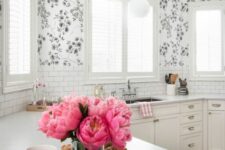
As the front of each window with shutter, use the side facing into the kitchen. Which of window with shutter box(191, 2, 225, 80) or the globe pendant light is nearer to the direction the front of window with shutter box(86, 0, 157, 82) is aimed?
the globe pendant light

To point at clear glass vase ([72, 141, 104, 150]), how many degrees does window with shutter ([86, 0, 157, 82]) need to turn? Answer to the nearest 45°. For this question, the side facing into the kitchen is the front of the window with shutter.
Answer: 0° — it already faces it

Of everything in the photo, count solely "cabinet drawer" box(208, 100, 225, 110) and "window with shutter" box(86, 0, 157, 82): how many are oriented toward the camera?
2

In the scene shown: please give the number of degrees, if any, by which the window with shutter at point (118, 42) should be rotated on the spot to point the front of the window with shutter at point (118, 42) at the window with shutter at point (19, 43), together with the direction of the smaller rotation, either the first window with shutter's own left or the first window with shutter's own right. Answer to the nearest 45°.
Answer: approximately 45° to the first window with shutter's own right

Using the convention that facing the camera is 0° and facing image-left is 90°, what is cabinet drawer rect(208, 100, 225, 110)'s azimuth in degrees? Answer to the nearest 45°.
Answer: approximately 0°

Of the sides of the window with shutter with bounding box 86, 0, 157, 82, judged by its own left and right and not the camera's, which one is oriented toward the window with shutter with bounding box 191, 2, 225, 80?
left
